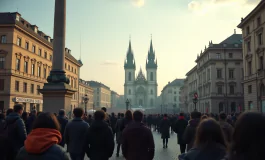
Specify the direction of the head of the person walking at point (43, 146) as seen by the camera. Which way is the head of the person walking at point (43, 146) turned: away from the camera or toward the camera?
away from the camera

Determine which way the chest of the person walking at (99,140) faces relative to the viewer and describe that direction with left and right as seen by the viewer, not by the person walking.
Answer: facing away from the viewer

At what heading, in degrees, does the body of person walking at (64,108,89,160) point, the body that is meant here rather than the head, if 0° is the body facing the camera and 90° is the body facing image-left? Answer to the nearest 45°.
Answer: approximately 180°

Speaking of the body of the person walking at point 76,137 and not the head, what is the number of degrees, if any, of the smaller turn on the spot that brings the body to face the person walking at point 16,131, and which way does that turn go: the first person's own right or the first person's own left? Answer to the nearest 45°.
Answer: approximately 90° to the first person's own left

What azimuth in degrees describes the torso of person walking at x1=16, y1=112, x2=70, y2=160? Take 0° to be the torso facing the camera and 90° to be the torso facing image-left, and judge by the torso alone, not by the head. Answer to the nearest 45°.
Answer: approximately 180°

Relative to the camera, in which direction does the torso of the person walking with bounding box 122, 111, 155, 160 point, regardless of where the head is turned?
away from the camera

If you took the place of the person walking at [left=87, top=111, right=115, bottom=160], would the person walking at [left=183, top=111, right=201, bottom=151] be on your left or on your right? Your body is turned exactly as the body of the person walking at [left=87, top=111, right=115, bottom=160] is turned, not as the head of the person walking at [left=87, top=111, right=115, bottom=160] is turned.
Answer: on your right

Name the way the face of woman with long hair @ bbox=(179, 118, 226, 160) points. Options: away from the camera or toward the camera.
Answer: away from the camera

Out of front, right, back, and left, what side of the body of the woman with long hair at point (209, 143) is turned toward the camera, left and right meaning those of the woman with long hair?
back
